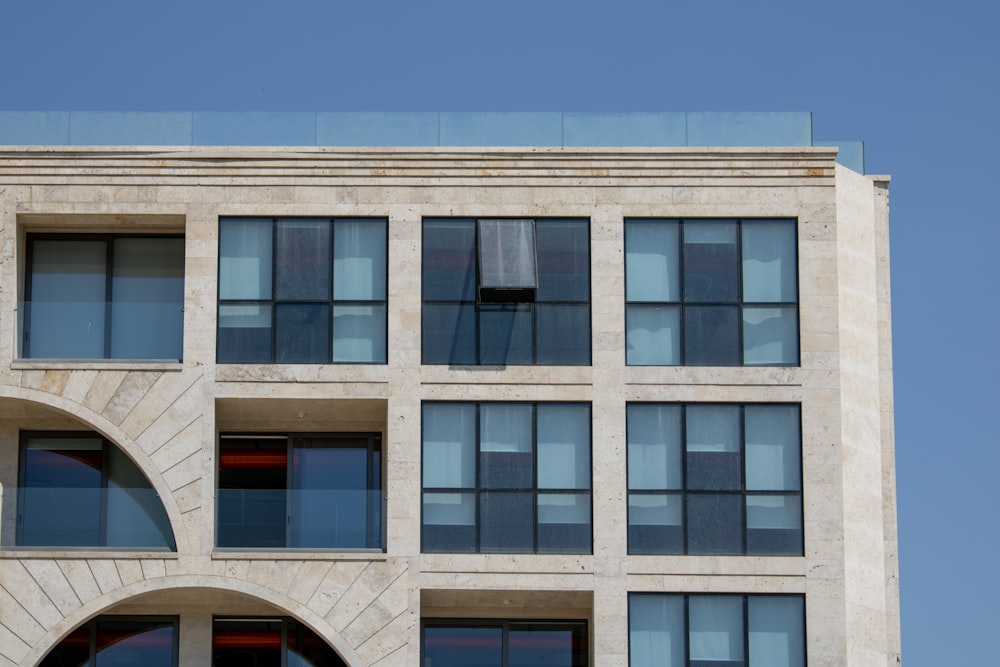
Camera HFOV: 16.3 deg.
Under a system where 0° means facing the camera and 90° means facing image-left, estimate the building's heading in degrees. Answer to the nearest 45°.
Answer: approximately 0°
